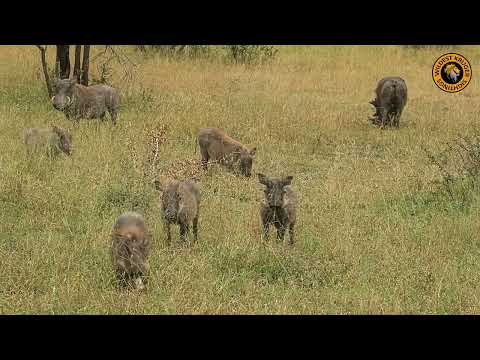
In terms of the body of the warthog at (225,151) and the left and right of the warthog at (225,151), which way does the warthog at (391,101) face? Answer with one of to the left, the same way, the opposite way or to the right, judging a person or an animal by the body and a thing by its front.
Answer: the opposite way

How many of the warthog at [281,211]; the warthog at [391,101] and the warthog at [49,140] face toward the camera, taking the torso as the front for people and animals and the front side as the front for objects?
1

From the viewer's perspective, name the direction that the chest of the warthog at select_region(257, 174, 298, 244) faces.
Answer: toward the camera

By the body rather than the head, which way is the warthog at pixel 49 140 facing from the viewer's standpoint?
to the viewer's right

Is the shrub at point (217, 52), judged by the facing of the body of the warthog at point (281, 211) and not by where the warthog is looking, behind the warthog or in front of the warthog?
behind

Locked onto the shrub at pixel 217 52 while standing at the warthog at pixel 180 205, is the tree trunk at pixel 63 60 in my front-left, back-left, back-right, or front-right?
front-left

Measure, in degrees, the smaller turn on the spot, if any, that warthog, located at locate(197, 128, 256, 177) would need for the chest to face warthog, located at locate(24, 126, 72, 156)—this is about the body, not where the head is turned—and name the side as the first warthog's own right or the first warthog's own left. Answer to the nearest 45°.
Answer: approximately 135° to the first warthog's own right

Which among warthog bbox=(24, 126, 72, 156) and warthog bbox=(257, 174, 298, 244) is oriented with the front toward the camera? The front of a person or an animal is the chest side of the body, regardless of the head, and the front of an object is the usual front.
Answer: warthog bbox=(257, 174, 298, 244)

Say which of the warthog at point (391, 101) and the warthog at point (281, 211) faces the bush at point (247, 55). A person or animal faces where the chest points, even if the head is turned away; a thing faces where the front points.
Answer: the warthog at point (391, 101)

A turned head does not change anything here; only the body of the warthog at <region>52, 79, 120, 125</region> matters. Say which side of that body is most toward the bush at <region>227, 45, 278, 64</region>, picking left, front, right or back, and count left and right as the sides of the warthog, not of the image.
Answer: right

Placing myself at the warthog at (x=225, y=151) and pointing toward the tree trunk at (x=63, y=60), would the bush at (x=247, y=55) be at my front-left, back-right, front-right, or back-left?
front-right

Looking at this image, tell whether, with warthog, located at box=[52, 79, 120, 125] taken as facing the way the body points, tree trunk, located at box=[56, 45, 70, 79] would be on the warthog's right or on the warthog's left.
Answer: on the warthog's right

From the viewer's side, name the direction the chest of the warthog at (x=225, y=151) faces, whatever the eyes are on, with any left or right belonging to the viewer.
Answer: facing the viewer and to the right of the viewer

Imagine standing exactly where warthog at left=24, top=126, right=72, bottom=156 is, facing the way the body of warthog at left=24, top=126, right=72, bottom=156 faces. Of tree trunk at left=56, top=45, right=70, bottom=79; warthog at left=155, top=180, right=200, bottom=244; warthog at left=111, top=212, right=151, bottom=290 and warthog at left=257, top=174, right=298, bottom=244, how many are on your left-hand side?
1
